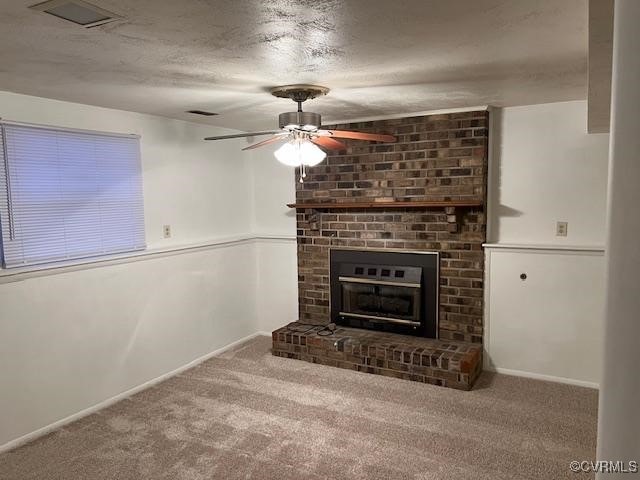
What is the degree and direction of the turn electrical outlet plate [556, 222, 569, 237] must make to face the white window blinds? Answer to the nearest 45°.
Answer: approximately 45° to its right

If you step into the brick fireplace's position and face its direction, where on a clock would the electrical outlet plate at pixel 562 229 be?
The electrical outlet plate is roughly at 8 o'clock from the brick fireplace.

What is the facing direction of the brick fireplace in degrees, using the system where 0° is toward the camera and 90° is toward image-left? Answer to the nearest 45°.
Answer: approximately 45°

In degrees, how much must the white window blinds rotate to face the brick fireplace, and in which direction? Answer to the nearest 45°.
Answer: approximately 45° to its left

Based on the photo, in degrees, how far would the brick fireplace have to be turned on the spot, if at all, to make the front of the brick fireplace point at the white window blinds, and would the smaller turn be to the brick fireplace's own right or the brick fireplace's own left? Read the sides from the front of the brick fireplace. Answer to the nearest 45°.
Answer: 0° — it already faces it

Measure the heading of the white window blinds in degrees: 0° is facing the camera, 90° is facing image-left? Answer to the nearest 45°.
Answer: approximately 315°

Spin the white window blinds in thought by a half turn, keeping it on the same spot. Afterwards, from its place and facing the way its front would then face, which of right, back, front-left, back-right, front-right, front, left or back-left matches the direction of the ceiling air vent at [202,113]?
back-right

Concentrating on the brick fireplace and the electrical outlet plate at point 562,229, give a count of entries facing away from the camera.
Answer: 0

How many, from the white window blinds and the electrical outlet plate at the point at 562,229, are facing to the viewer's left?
0

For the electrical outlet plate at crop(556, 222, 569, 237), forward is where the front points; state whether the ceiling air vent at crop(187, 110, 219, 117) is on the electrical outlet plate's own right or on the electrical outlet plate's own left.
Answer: on the electrical outlet plate's own right

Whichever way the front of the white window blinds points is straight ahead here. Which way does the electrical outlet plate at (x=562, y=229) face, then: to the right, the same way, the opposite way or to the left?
to the right

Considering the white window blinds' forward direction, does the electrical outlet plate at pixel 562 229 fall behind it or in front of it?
in front

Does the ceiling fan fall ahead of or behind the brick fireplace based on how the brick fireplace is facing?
ahead

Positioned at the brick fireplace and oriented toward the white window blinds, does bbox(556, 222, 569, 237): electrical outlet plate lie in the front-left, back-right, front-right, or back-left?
back-left
